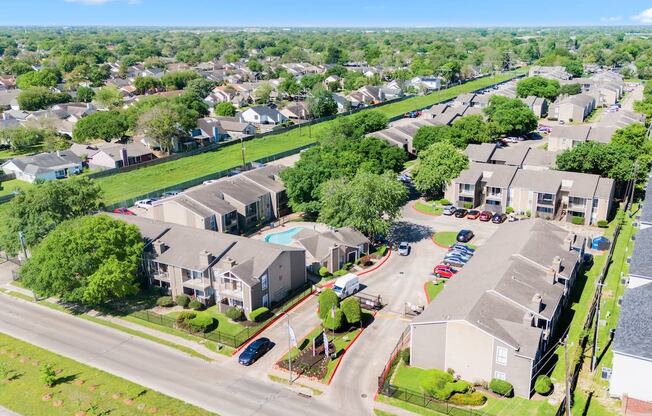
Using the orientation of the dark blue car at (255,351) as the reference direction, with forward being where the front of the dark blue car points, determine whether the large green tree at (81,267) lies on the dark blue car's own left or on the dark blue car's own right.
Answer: on the dark blue car's own right

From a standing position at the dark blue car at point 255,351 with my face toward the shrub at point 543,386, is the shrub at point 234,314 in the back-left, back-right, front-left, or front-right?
back-left

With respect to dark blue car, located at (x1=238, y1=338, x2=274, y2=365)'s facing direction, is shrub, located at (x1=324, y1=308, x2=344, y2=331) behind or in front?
behind

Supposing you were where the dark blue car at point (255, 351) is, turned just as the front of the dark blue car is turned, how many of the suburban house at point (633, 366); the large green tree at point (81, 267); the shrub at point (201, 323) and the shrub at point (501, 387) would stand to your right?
2
